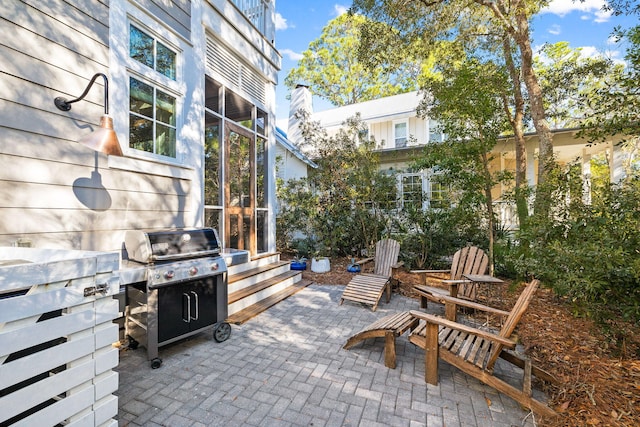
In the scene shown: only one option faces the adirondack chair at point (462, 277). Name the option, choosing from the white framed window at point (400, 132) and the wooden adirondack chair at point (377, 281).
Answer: the white framed window

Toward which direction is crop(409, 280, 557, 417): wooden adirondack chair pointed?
to the viewer's left

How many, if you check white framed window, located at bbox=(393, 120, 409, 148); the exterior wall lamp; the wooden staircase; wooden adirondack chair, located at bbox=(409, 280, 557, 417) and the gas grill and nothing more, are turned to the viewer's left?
1

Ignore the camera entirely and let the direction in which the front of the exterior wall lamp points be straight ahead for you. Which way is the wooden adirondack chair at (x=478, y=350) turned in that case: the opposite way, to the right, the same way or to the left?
the opposite way

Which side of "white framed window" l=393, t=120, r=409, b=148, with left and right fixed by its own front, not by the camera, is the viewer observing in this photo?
front

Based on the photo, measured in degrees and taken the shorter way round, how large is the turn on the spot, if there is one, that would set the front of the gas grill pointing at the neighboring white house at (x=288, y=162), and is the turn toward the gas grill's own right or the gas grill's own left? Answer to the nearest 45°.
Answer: approximately 90° to the gas grill's own left

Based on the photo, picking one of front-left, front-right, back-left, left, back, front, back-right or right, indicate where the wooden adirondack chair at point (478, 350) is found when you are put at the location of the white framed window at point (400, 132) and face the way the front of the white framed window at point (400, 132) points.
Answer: front

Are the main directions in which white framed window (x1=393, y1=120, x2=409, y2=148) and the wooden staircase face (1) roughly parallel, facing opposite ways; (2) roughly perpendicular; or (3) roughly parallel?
roughly perpendicular

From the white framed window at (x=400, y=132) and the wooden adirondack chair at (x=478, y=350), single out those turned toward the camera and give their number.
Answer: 1

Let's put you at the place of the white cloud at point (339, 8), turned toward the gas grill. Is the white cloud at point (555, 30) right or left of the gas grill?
left

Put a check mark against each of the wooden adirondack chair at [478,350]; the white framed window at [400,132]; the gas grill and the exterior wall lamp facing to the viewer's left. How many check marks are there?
1

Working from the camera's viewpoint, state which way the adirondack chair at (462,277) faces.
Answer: facing the viewer and to the left of the viewer

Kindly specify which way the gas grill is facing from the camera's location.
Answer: facing the viewer and to the right of the viewer

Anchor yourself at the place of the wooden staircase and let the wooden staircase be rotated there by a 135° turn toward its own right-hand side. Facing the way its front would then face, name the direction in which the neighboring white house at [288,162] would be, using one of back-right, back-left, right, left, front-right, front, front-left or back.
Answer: right
